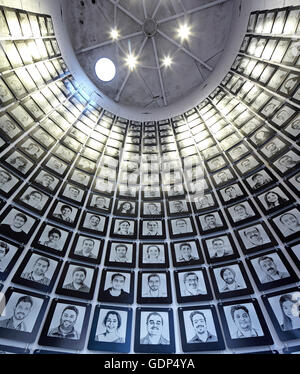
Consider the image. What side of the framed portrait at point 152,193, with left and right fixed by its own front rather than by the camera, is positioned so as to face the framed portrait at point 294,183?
left

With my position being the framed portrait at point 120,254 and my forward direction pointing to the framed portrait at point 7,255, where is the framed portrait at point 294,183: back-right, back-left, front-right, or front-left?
back-left

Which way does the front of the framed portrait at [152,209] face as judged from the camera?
facing the viewer

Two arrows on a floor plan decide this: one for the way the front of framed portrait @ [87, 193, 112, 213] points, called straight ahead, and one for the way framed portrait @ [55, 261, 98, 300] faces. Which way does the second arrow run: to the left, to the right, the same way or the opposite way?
the same way

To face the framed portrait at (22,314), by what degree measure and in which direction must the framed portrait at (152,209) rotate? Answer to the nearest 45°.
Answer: approximately 90° to its right

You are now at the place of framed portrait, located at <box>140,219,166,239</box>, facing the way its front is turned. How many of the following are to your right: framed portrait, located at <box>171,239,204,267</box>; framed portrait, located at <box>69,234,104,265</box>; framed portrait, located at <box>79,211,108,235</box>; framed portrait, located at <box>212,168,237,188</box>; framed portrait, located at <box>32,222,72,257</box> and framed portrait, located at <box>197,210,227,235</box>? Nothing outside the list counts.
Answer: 3

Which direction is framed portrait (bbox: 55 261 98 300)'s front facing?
toward the camera

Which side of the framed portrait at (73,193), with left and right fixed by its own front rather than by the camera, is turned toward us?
front

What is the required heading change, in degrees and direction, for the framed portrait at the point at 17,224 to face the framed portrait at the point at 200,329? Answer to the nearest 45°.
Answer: approximately 45° to its left

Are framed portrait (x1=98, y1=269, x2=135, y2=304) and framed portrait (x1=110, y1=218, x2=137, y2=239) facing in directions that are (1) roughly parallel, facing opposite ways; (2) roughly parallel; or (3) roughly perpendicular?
roughly parallel

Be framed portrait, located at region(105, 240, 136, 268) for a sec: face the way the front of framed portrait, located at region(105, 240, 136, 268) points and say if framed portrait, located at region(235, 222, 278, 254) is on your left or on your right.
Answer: on your left

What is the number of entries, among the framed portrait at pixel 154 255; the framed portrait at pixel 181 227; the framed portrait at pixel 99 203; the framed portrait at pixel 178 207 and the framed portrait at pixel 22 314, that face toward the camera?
5

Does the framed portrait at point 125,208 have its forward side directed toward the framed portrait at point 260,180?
no

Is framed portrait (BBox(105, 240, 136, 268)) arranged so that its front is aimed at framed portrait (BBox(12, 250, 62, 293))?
no

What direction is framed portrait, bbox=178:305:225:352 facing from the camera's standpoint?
toward the camera

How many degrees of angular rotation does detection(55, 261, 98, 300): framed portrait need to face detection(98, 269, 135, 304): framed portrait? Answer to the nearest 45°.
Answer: approximately 90° to its left

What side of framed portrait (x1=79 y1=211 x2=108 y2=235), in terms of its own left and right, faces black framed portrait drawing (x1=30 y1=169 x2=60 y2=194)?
right

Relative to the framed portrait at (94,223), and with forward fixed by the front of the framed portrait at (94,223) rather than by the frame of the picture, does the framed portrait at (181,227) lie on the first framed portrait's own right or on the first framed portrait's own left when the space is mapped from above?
on the first framed portrait's own left
